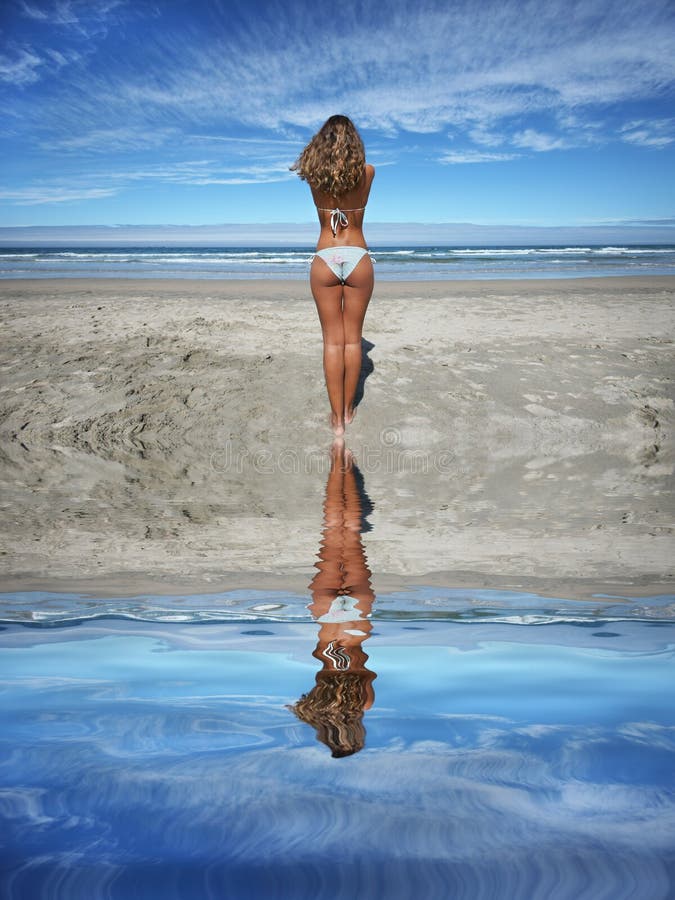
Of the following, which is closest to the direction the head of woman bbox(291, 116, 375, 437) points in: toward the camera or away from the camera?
away from the camera

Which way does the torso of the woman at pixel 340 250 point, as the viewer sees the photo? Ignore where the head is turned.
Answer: away from the camera
